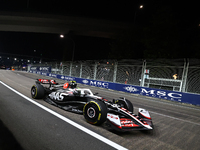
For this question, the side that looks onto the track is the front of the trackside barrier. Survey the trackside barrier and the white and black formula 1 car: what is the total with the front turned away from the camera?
0

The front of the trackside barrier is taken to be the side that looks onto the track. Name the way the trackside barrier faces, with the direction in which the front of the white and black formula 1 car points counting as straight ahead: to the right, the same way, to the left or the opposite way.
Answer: to the right

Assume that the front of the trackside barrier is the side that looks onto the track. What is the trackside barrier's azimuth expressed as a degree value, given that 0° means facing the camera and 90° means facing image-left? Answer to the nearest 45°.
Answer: approximately 45°

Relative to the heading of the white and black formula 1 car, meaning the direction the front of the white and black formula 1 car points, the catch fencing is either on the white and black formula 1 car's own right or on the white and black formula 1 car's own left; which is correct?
on the white and black formula 1 car's own left

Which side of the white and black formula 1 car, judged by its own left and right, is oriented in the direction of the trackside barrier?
left

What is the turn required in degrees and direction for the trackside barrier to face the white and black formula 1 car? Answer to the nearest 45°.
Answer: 0° — it already faces it

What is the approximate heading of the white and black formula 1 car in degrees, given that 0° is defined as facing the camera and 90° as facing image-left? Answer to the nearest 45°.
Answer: approximately 315°
